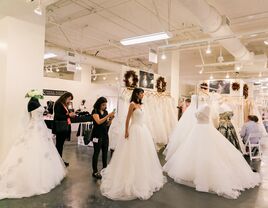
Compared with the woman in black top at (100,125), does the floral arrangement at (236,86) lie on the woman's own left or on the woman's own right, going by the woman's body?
on the woman's own left

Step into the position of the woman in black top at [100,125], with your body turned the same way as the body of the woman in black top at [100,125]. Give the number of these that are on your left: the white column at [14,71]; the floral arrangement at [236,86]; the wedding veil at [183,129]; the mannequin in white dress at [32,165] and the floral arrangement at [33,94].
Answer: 2

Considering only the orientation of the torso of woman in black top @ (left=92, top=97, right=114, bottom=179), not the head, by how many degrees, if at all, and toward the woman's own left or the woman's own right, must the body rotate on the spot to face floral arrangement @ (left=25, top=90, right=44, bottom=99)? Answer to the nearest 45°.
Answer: approximately 135° to the woman's own right

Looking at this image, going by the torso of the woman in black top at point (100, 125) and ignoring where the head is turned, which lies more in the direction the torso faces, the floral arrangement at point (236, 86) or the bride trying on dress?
the bride trying on dress

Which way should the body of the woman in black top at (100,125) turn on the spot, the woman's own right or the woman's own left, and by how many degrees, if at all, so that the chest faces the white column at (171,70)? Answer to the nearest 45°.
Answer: approximately 90° to the woman's own left

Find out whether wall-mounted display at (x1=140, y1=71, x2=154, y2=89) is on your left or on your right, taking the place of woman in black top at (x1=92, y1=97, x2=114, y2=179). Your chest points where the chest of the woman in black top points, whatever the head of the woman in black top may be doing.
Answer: on your left

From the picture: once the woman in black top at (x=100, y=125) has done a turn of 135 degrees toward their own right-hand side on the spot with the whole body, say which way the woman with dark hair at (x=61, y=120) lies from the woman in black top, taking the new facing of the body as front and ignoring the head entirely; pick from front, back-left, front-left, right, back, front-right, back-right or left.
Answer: front-right

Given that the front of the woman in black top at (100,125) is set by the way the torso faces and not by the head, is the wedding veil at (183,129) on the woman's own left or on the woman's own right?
on the woman's own left

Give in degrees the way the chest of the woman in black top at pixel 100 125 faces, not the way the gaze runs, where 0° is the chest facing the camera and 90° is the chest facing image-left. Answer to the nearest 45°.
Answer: approximately 315°
